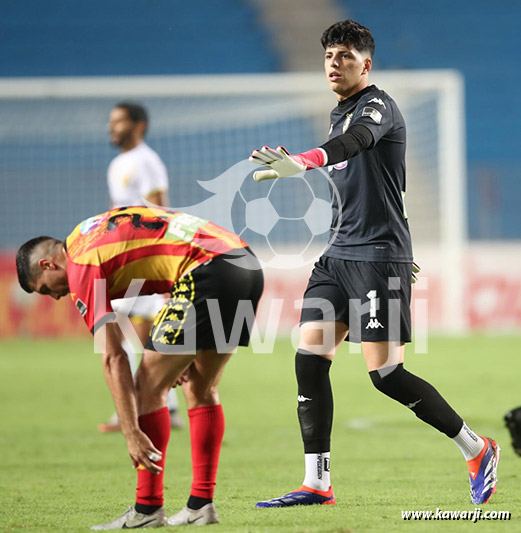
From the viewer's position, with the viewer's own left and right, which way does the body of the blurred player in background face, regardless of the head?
facing the viewer and to the left of the viewer

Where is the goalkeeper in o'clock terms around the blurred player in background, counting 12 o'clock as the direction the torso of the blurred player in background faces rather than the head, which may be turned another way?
The goalkeeper is roughly at 10 o'clock from the blurred player in background.

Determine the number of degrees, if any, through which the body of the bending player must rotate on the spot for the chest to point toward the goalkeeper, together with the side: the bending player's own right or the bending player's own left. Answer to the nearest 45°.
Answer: approximately 180°

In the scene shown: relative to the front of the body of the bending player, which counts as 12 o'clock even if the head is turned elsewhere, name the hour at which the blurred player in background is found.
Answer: The blurred player in background is roughly at 3 o'clock from the bending player.

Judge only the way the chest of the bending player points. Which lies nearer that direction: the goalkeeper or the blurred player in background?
the blurred player in background

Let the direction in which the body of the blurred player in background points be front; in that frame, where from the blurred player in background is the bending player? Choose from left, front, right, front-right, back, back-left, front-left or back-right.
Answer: front-left

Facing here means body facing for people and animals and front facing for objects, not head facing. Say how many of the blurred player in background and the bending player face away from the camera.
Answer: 0

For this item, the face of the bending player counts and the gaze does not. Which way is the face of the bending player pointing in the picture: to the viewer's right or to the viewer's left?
to the viewer's left

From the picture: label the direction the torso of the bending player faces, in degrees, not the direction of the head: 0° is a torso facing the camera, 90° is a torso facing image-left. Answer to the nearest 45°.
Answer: approximately 90°
